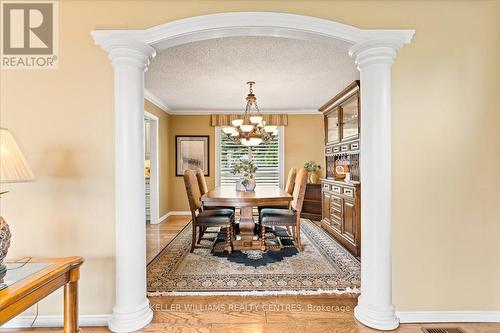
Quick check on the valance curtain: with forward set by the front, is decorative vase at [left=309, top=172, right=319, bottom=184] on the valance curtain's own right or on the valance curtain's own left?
on the valance curtain's own left

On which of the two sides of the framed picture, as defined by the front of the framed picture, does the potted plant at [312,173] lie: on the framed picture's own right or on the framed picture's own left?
on the framed picture's own left

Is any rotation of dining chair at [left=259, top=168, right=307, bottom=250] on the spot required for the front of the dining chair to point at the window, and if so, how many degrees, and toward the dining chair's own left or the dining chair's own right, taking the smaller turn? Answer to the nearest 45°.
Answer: approximately 90° to the dining chair's own right

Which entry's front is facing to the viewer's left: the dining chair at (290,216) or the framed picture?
the dining chair

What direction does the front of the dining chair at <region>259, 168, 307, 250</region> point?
to the viewer's left

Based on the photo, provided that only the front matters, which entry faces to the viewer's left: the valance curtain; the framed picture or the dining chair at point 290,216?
the dining chair

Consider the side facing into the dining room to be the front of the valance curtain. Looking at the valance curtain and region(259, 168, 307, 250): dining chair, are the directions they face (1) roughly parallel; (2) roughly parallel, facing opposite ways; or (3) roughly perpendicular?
roughly perpendicular

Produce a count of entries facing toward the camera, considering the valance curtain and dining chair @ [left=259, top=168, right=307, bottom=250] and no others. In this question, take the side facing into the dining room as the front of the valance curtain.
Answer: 1

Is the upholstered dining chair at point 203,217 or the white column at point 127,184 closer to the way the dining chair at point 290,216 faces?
the upholstered dining chair
